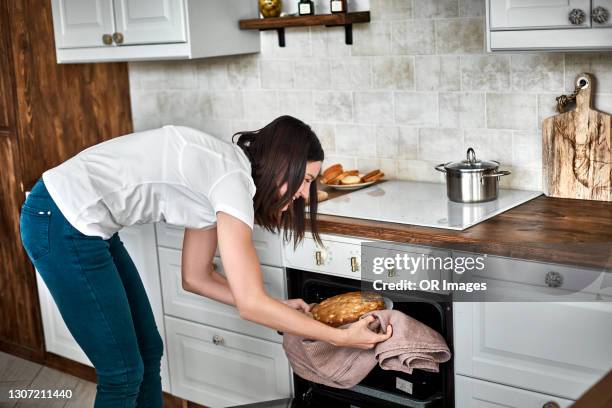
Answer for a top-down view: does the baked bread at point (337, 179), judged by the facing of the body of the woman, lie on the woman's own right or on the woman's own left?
on the woman's own left

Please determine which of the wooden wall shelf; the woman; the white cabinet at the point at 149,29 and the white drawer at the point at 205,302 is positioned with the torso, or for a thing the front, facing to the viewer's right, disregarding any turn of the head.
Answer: the woman

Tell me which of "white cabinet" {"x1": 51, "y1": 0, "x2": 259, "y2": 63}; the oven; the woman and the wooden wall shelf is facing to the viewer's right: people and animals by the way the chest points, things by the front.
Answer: the woman

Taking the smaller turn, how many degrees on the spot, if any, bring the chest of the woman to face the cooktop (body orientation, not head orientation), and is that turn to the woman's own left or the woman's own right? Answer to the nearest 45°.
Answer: approximately 45° to the woman's own left

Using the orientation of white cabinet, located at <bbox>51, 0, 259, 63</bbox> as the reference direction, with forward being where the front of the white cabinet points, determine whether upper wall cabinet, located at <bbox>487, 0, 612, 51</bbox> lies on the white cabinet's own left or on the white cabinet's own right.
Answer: on the white cabinet's own left

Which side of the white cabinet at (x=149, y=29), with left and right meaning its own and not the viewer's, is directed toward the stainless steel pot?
left

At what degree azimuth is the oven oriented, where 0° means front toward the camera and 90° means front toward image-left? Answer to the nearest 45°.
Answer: approximately 45°

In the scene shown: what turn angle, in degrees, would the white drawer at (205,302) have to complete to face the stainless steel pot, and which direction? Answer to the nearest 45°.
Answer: approximately 90° to its left

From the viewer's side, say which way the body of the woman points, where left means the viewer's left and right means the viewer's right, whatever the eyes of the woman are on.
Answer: facing to the right of the viewer

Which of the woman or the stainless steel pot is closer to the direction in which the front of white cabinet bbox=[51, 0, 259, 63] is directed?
the woman

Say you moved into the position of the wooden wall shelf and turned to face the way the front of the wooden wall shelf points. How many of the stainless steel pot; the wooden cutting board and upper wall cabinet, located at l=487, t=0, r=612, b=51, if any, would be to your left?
3
